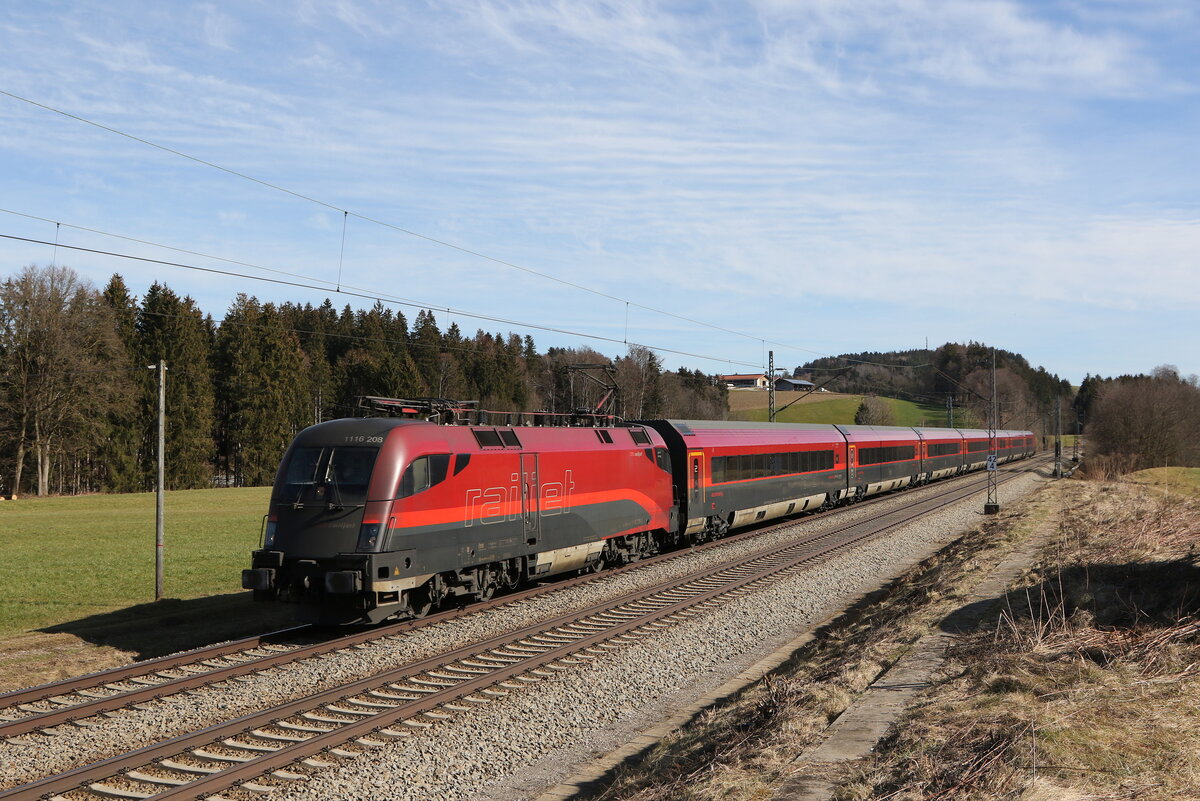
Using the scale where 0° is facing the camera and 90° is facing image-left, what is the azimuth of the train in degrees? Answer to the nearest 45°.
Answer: approximately 45°

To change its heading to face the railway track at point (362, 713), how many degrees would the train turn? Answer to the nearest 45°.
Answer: approximately 45° to its left
